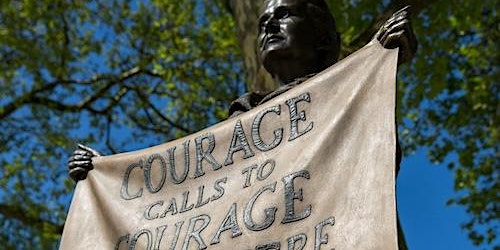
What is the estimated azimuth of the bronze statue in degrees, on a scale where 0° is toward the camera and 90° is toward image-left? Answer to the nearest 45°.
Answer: approximately 45°
